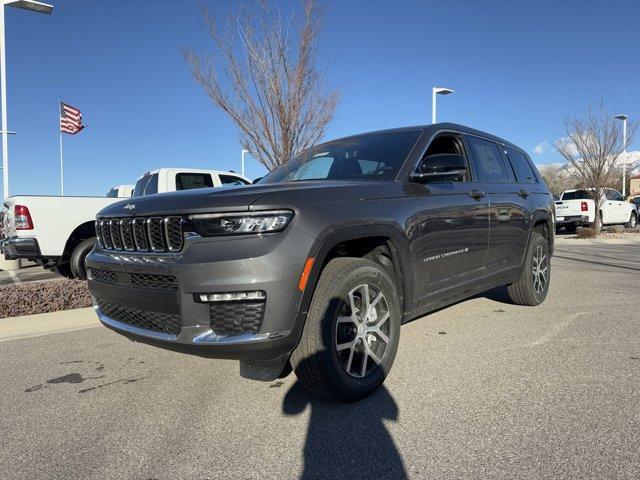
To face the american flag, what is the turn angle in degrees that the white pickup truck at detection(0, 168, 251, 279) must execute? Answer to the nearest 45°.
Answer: approximately 45° to its left

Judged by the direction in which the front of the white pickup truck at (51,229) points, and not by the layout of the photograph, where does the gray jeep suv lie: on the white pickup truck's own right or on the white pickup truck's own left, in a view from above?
on the white pickup truck's own right

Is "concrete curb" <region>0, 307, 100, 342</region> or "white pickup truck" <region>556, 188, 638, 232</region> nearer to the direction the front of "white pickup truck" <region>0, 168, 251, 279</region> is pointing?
the white pickup truck

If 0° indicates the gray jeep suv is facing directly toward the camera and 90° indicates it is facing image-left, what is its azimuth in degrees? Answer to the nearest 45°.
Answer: approximately 45°

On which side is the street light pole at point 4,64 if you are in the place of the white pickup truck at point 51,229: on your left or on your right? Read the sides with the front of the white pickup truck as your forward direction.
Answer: on your left

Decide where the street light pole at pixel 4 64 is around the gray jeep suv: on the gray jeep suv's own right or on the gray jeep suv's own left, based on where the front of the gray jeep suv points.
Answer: on the gray jeep suv's own right

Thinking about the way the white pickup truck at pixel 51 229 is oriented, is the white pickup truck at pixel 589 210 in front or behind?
in front

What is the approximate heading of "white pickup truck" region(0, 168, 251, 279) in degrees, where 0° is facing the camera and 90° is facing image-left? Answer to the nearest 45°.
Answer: approximately 225°

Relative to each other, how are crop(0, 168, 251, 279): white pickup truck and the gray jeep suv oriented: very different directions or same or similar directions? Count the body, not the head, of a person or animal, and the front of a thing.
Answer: very different directions

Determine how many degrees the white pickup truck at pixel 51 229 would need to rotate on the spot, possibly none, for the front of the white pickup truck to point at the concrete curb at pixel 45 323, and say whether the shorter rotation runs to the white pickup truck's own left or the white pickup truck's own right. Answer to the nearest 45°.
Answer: approximately 135° to the white pickup truck's own right

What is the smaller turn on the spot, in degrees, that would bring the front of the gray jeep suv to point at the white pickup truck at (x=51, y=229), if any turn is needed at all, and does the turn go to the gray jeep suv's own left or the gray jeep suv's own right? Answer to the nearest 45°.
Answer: approximately 90° to the gray jeep suv's own right
